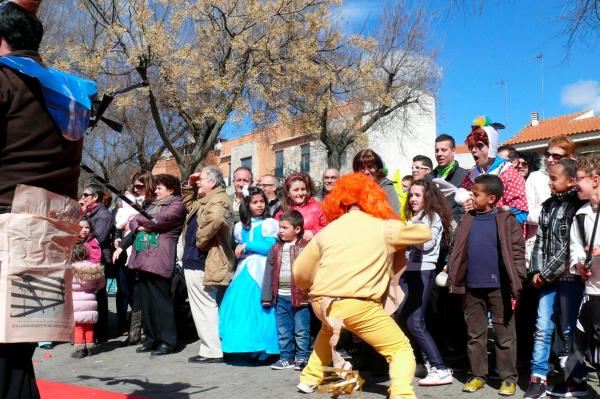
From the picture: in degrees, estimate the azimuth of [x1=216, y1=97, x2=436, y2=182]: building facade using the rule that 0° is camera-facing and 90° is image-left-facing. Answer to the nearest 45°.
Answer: approximately 45°

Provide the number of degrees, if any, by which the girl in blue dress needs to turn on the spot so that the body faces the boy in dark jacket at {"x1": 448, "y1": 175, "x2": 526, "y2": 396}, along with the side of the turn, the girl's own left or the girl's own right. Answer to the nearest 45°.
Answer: approximately 45° to the girl's own left

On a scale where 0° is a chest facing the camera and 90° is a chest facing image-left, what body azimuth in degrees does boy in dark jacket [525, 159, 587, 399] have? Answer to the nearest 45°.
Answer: approximately 45°

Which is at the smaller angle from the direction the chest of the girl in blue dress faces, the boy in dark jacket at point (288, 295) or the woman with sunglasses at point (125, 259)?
the boy in dark jacket

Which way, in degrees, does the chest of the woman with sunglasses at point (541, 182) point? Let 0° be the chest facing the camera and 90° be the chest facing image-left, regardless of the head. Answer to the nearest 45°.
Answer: approximately 45°

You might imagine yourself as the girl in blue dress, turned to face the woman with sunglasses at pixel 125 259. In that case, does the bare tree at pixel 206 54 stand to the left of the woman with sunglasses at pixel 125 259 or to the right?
right
